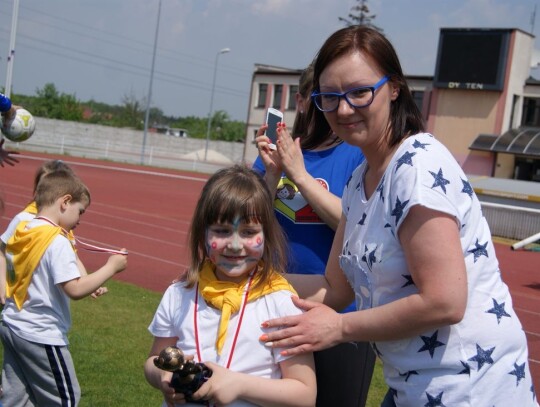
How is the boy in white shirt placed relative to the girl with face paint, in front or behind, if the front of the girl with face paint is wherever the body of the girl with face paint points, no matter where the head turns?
behind

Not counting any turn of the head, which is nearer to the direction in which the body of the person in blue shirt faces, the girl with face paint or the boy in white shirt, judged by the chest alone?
the girl with face paint

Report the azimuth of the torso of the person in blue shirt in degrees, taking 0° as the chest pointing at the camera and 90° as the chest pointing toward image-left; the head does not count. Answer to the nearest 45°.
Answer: approximately 45°

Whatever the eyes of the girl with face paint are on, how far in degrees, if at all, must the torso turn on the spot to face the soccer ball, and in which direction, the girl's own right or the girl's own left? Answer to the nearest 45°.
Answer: approximately 135° to the girl's own right

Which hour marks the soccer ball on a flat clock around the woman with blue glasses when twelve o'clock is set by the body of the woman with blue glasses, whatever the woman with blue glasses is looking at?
The soccer ball is roughly at 3 o'clock from the woman with blue glasses.

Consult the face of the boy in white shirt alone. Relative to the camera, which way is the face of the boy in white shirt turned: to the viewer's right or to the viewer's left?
to the viewer's right

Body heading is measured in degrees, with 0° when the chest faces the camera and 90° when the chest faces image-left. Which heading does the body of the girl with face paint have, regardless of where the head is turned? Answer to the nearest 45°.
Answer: approximately 0°

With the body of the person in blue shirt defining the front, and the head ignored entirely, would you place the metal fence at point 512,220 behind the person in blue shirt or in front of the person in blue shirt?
behind
